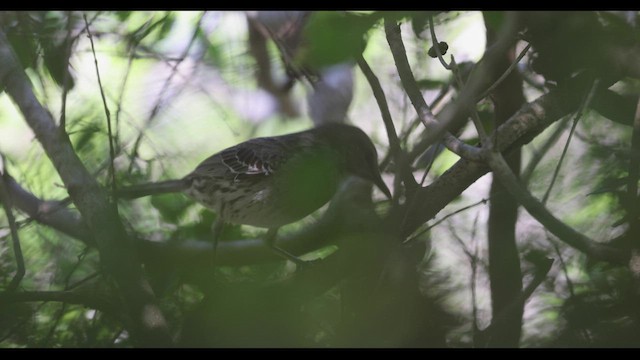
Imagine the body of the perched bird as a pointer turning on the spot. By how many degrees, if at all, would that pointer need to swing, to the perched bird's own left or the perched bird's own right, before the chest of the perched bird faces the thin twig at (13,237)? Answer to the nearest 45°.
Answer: approximately 135° to the perched bird's own right

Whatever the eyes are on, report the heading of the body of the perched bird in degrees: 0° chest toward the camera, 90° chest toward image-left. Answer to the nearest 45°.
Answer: approximately 270°

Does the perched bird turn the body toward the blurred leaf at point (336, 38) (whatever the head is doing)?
no

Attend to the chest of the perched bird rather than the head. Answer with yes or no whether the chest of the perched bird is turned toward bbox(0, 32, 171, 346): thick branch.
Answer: no

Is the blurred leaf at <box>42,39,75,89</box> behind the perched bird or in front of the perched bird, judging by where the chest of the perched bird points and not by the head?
behind
